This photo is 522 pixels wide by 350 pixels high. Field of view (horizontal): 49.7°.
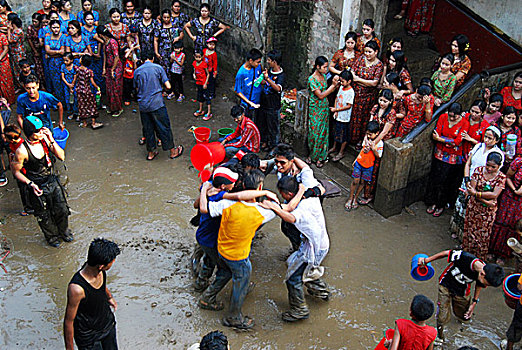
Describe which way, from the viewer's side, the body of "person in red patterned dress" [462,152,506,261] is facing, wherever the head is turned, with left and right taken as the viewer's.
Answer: facing the viewer and to the left of the viewer

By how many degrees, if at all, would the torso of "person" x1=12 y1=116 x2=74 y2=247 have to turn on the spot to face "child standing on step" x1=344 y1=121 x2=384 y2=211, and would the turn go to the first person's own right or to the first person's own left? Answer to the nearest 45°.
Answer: approximately 45° to the first person's own left

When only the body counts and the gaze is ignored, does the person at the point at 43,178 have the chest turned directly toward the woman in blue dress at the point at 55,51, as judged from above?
no

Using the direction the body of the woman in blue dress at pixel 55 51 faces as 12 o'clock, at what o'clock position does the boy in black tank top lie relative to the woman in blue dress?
The boy in black tank top is roughly at 12 o'clock from the woman in blue dress.

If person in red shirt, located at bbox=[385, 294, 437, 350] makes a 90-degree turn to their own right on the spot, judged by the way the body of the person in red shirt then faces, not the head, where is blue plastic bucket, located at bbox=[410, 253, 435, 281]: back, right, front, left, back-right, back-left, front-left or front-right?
left

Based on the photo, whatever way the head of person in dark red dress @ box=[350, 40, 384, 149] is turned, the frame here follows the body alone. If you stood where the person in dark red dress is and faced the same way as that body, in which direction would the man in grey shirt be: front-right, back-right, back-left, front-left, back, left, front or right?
front-right

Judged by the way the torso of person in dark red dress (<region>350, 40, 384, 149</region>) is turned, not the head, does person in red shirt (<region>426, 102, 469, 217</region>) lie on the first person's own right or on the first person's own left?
on the first person's own left

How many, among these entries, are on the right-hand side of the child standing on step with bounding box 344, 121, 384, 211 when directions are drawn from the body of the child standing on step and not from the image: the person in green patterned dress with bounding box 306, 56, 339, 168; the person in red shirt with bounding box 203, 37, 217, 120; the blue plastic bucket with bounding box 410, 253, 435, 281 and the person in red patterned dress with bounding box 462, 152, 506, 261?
2

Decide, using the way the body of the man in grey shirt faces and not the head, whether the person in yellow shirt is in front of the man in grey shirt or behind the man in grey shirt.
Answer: behind

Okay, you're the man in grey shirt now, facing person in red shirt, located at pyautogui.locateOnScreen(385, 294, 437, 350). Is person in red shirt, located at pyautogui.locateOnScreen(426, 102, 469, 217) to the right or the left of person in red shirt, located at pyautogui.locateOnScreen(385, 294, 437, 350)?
left

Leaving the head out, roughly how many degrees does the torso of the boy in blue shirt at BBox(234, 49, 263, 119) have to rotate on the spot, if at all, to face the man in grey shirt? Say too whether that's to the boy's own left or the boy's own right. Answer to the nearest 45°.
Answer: approximately 135° to the boy's own right

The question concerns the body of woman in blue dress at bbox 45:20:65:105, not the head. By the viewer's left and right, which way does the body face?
facing the viewer

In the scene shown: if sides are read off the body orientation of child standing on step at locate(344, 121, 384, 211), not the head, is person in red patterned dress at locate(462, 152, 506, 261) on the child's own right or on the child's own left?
on the child's own left

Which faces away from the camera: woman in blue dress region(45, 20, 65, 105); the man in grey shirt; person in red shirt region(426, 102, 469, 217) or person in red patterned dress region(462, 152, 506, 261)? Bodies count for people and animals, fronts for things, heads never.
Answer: the man in grey shirt

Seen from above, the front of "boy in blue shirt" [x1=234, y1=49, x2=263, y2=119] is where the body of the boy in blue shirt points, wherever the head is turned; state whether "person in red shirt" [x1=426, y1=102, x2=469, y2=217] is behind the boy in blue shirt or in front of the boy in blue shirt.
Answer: in front

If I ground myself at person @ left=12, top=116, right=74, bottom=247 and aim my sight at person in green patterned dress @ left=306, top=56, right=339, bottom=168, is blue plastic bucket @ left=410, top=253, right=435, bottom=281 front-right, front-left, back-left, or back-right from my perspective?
front-right

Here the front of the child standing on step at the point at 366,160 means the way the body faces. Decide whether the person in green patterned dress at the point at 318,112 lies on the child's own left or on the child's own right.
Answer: on the child's own right

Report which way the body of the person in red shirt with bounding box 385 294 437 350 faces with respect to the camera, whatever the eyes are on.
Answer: away from the camera
